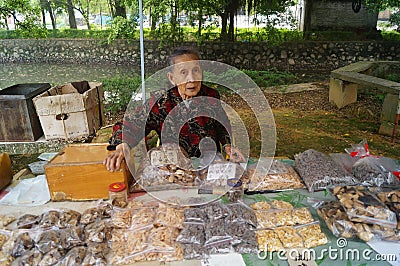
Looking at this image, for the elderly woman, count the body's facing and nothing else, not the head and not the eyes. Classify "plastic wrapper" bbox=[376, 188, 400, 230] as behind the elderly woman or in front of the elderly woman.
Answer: in front

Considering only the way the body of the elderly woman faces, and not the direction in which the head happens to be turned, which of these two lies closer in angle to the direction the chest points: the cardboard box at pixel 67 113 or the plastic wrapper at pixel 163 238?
the plastic wrapper

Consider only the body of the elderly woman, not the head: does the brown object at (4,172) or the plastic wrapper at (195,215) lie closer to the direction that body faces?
the plastic wrapper

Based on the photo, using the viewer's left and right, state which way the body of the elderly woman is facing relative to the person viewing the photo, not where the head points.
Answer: facing the viewer

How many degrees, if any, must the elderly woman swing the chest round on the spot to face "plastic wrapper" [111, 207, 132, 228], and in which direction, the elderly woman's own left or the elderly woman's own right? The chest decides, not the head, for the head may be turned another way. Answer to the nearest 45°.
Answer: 0° — they already face it

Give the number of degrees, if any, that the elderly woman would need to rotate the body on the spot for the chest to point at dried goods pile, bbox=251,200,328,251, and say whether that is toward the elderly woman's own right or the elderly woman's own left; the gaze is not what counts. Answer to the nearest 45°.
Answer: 0° — they already face it

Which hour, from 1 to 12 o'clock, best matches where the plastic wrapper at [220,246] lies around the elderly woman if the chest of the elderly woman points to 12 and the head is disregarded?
The plastic wrapper is roughly at 12 o'clock from the elderly woman.

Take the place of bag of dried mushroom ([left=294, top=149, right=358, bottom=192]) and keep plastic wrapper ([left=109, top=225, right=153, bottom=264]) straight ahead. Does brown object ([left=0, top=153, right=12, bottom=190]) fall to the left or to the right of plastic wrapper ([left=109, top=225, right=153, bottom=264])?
right

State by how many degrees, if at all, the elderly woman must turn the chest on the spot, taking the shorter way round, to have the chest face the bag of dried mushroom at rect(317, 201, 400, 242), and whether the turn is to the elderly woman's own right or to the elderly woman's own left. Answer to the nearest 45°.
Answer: approximately 45° to the elderly woman's own left

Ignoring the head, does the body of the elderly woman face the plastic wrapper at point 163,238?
yes

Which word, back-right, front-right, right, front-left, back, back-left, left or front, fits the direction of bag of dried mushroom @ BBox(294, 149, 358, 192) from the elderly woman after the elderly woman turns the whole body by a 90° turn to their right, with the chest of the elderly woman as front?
back-left

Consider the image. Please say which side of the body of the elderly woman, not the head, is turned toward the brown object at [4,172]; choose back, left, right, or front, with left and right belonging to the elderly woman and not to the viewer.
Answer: right

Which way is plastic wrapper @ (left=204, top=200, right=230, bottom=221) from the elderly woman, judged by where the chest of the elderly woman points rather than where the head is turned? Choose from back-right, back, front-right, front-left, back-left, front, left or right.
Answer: front

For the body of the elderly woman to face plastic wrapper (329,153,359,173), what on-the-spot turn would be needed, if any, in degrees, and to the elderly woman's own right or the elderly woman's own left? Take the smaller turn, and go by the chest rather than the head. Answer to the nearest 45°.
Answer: approximately 45° to the elderly woman's own left

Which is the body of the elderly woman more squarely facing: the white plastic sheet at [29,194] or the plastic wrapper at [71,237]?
the plastic wrapper

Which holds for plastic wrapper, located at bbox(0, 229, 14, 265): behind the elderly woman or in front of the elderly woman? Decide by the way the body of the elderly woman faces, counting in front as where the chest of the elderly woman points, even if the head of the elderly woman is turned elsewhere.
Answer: in front

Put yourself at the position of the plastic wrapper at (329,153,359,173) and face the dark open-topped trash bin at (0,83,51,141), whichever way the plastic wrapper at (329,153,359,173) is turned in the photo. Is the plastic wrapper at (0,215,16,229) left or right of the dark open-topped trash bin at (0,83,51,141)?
left
